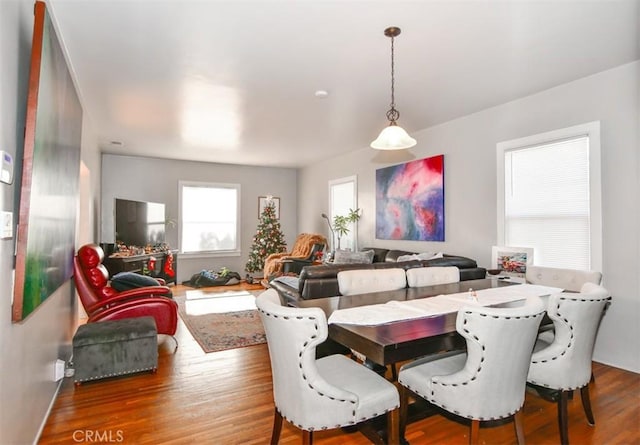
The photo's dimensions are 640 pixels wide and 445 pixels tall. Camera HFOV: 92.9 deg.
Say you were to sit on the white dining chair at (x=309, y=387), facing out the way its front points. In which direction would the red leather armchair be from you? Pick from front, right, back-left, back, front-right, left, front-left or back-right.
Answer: left

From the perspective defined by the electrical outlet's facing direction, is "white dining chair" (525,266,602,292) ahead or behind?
ahead

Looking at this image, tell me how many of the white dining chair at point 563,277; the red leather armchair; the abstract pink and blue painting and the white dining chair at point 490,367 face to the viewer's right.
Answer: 1

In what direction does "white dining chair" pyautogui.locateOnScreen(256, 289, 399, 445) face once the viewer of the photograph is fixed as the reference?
facing away from the viewer and to the right of the viewer

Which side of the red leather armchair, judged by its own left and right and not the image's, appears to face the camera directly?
right

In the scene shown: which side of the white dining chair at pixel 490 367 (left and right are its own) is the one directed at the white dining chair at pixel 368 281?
front

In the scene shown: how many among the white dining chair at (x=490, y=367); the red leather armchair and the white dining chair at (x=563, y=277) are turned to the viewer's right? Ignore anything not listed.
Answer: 1

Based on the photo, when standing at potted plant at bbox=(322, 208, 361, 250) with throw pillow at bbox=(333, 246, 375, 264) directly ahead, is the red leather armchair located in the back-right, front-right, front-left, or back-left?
front-right

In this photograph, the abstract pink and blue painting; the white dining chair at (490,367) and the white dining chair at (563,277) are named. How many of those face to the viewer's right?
0

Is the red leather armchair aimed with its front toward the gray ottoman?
no

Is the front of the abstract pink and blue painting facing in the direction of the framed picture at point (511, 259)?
no

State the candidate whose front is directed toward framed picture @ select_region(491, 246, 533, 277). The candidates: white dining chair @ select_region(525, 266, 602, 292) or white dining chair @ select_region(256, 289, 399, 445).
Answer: white dining chair @ select_region(256, 289, 399, 445)

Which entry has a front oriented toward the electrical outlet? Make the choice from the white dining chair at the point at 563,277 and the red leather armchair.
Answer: the white dining chair

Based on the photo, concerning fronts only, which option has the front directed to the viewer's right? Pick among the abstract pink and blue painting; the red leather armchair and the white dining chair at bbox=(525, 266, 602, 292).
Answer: the red leather armchair

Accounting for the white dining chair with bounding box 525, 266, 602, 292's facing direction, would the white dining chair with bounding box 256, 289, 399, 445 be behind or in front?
in front

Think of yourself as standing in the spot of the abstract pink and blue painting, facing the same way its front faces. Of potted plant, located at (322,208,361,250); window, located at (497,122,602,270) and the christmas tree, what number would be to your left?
1

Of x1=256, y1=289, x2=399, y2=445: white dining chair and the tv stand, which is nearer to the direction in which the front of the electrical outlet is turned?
the white dining chair

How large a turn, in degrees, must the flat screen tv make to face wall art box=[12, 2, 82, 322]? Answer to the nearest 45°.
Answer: approximately 45° to its right

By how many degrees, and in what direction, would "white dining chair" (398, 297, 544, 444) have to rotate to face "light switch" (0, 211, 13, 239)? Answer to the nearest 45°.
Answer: approximately 90° to its left

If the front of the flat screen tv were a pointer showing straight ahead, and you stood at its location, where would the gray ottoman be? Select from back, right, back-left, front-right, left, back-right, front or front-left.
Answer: front-right
